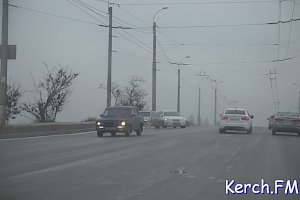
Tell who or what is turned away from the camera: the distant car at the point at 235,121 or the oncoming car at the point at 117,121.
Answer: the distant car

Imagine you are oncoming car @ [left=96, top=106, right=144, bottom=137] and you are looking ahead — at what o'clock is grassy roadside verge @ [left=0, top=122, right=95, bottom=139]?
The grassy roadside verge is roughly at 2 o'clock from the oncoming car.

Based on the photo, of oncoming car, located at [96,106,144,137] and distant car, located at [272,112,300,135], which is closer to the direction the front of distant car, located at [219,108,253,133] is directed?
the distant car

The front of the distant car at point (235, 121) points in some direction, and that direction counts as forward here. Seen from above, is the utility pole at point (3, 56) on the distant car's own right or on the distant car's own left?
on the distant car's own left

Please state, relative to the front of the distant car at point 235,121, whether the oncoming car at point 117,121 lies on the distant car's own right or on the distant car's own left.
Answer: on the distant car's own left

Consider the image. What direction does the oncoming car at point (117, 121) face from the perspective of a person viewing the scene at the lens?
facing the viewer and to the left of the viewer

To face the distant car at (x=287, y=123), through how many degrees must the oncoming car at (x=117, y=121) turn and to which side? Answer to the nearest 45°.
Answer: approximately 135° to its left

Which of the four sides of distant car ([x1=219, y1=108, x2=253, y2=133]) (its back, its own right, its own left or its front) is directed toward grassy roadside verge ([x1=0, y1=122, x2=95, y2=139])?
left

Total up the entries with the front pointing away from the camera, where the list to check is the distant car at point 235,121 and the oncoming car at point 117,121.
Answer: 1

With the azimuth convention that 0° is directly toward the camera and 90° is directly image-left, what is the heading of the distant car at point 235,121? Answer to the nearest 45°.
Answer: approximately 180°
